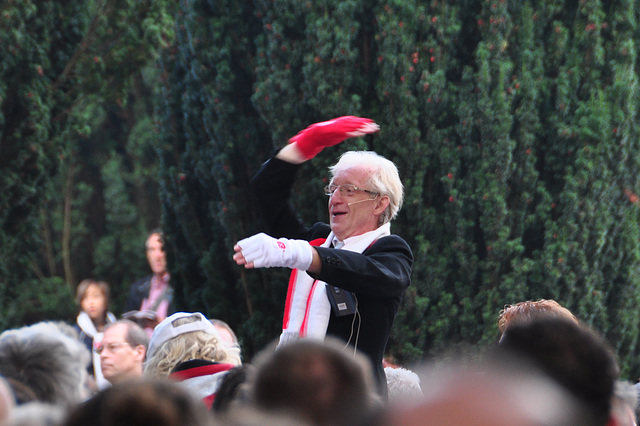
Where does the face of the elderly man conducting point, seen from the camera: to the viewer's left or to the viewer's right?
to the viewer's left

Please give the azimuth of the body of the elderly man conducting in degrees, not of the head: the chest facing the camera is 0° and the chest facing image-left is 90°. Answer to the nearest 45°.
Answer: approximately 45°
